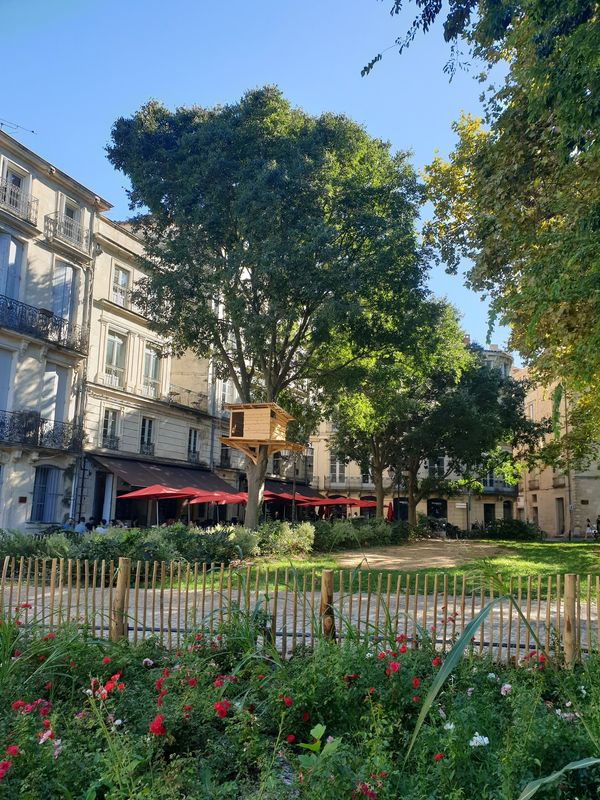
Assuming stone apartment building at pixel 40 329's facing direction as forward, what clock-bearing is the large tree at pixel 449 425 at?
The large tree is roughly at 10 o'clock from the stone apartment building.

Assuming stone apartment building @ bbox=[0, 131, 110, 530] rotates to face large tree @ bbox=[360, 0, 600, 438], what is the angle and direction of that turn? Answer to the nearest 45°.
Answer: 0° — it already faces it

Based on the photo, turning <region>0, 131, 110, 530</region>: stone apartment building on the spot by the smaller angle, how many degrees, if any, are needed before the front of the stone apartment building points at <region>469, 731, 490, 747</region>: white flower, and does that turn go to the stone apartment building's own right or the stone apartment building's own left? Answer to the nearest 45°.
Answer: approximately 45° to the stone apartment building's own right

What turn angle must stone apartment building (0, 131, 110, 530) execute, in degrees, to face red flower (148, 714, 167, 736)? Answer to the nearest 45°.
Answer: approximately 45° to its right

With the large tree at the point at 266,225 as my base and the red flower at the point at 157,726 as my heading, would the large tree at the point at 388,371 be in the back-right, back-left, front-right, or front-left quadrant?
back-left

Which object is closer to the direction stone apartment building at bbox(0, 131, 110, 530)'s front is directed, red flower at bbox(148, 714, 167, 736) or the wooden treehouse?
the wooden treehouse

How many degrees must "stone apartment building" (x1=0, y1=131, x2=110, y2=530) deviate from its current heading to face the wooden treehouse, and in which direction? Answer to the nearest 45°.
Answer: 0° — it already faces it

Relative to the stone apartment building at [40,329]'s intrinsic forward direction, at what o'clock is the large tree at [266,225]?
The large tree is roughly at 12 o'clock from the stone apartment building.

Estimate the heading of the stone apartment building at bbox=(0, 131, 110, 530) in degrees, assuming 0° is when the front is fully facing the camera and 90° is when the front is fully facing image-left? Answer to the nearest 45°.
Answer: approximately 315°
